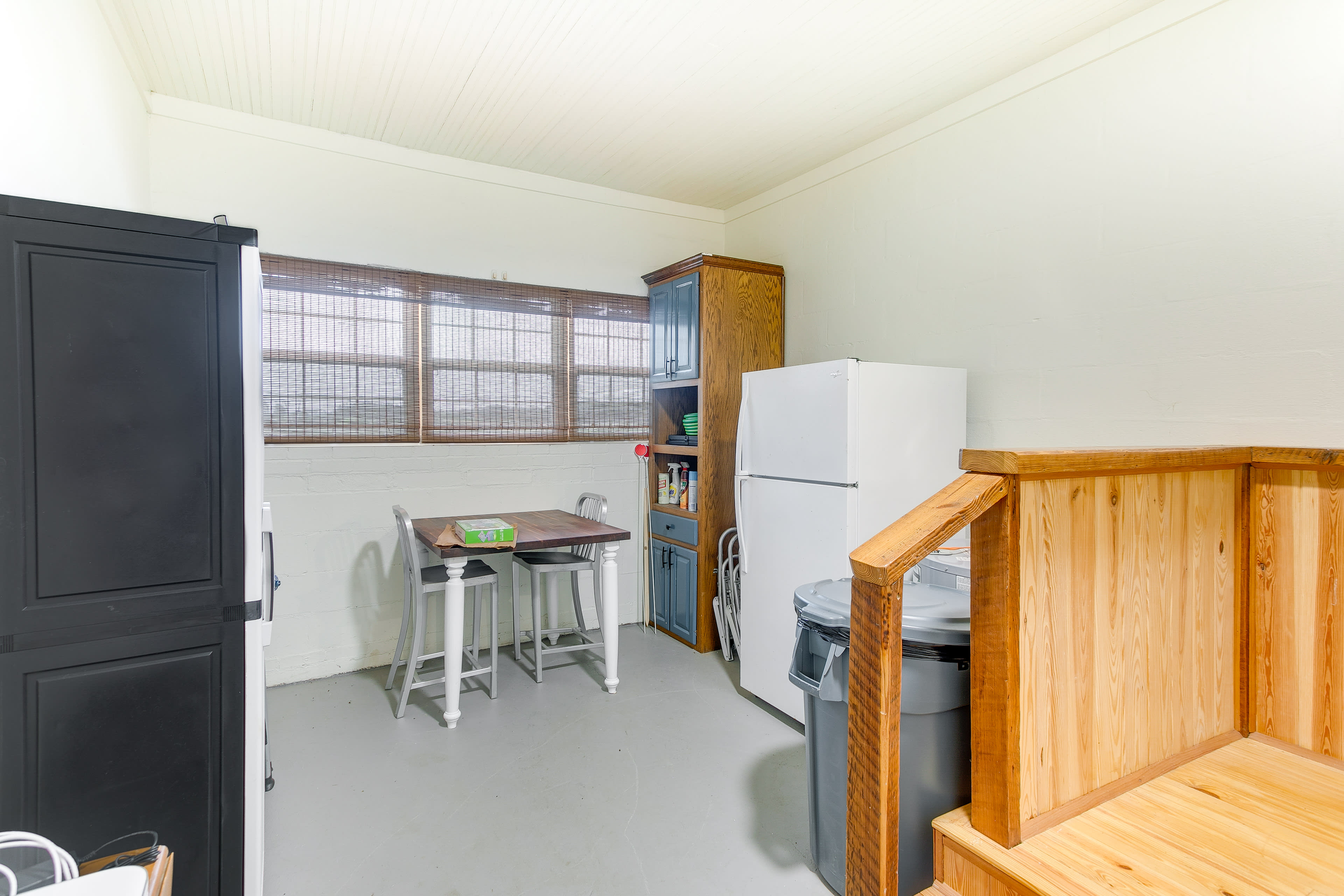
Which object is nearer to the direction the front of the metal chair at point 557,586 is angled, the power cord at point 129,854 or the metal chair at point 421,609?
the metal chair

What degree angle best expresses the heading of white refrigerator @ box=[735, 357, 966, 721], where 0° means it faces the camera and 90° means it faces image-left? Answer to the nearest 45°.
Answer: approximately 45°

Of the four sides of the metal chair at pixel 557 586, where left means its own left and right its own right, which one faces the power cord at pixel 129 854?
left

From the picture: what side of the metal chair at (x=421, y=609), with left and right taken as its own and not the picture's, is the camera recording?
right

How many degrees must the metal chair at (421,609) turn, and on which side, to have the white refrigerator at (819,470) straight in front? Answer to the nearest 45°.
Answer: approximately 45° to its right

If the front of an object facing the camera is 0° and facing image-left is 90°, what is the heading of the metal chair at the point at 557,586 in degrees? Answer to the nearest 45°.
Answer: approximately 90°

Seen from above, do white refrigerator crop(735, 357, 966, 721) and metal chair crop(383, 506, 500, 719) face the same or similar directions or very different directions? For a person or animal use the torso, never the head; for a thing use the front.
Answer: very different directions

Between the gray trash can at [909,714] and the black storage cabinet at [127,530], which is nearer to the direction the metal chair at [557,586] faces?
the black storage cabinet

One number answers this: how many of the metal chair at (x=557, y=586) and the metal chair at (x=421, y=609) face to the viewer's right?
1

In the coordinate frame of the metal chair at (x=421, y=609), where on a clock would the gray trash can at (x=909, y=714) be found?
The gray trash can is roughly at 2 o'clock from the metal chair.

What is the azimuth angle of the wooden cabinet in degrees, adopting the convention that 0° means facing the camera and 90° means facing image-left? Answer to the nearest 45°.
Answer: approximately 45°
